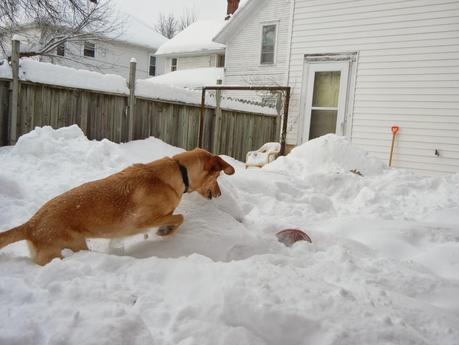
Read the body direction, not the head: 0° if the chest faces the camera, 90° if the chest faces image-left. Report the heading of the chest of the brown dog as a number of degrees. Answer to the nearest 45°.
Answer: approximately 270°

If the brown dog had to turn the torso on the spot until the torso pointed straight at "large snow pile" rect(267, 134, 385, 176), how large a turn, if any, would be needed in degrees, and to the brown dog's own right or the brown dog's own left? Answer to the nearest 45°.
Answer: approximately 45° to the brown dog's own left

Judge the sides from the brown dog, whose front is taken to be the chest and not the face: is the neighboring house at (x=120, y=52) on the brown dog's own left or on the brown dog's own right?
on the brown dog's own left

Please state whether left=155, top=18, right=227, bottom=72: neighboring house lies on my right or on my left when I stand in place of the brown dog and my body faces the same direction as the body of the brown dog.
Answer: on my left

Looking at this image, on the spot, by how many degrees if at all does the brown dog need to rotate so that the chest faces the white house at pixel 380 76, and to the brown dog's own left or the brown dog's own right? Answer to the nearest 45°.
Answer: approximately 45° to the brown dog's own left

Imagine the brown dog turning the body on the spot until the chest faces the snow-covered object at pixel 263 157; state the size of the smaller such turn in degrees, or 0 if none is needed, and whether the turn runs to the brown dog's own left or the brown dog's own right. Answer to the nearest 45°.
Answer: approximately 45° to the brown dog's own left

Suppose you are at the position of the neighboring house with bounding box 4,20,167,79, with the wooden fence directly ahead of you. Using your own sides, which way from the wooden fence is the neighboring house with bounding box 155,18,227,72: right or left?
left
